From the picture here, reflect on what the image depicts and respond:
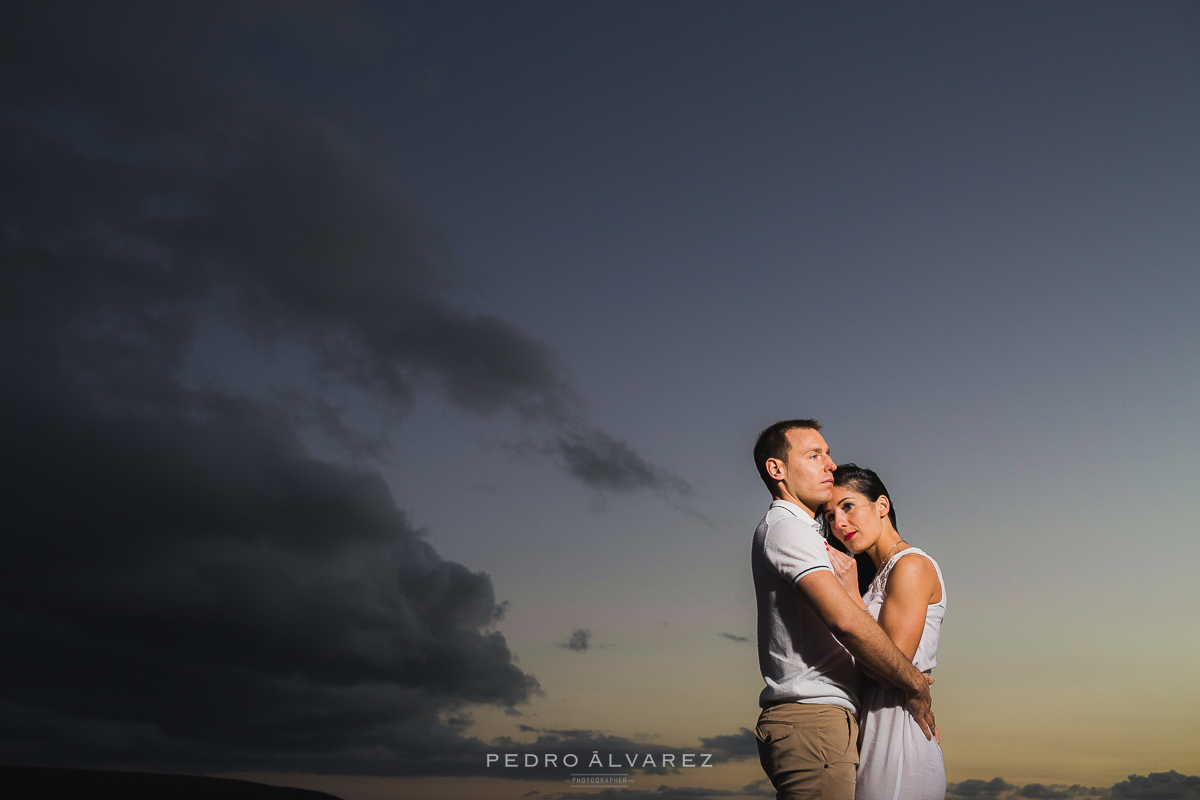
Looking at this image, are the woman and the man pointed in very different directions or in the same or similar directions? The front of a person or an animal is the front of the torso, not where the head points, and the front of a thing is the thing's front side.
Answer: very different directions

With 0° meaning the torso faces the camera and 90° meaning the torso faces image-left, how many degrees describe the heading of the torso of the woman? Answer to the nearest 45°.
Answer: approximately 90°

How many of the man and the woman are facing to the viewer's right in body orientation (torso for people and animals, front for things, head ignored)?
1

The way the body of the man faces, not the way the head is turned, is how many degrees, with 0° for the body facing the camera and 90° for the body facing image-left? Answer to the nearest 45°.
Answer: approximately 270°
